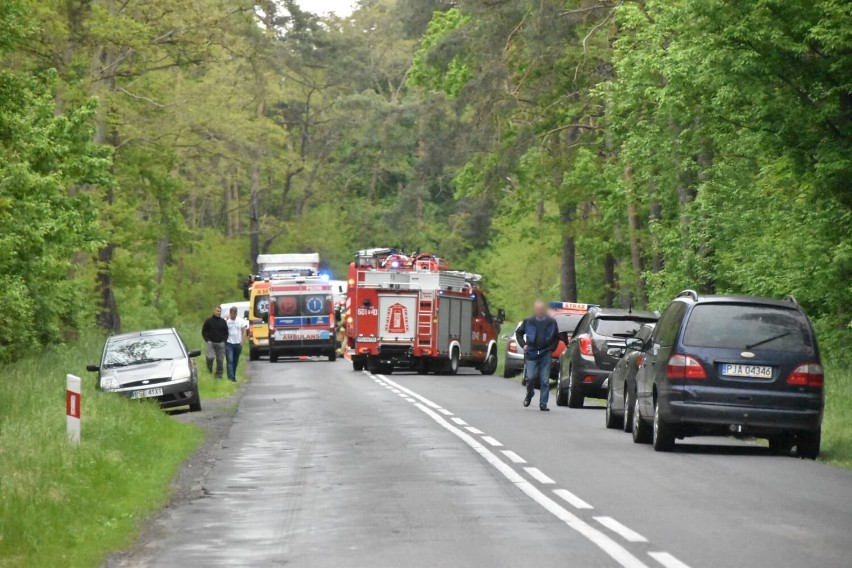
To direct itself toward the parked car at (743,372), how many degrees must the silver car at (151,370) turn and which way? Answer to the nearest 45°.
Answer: approximately 45° to its left

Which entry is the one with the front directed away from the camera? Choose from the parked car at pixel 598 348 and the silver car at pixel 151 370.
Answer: the parked car

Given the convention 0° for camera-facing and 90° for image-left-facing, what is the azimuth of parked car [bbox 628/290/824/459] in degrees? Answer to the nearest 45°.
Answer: approximately 180°

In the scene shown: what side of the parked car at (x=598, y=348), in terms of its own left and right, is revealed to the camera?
back

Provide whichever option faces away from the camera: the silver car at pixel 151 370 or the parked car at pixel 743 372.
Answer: the parked car

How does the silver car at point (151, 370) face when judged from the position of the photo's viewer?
facing the viewer

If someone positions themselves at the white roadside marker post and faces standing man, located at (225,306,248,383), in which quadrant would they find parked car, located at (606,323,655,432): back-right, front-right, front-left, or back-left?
front-right

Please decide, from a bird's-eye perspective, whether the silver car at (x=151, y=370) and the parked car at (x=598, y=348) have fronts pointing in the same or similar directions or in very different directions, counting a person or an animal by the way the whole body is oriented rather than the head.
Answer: very different directions
